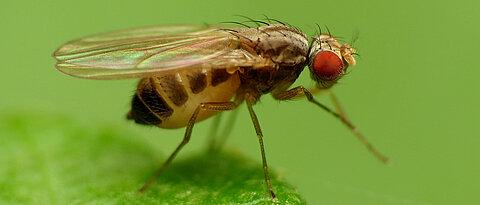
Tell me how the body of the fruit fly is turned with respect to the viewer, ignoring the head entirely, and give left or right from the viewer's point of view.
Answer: facing to the right of the viewer
